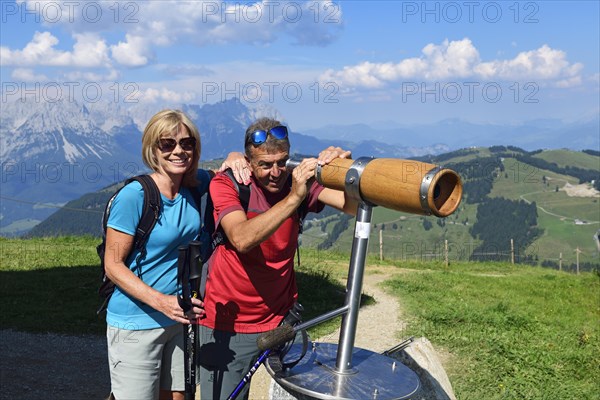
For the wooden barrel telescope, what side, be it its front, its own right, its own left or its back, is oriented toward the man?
back

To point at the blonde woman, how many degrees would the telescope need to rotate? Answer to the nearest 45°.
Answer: approximately 180°

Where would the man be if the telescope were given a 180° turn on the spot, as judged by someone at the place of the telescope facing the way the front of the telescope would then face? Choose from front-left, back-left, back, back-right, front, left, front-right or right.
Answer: front

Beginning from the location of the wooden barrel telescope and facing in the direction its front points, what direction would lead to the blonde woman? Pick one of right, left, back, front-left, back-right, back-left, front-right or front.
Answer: back

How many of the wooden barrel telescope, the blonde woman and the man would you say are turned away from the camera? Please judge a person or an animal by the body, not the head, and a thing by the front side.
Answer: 0

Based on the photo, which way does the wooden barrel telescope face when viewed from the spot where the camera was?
facing the viewer and to the right of the viewer

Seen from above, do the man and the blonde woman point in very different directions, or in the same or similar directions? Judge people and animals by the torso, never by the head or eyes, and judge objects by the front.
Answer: same or similar directions

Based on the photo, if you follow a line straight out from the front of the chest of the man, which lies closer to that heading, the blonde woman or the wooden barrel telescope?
the wooden barrel telescope

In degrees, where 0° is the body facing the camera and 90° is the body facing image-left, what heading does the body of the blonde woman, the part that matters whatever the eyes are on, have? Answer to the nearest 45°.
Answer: approximately 315°

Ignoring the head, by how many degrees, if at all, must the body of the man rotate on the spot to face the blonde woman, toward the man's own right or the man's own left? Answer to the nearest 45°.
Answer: approximately 135° to the man's own right
